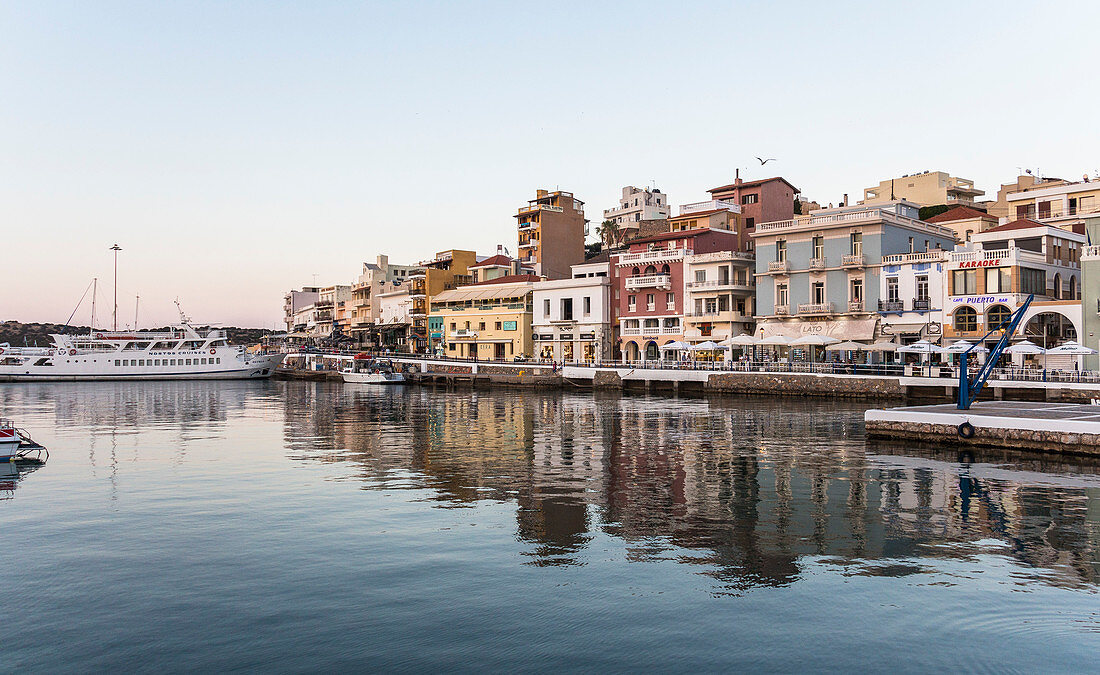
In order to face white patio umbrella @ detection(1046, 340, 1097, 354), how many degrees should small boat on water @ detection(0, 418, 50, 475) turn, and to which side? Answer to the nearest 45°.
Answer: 0° — it already faces it

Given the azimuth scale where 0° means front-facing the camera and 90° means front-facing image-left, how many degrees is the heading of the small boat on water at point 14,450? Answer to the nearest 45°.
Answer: approximately 270°
